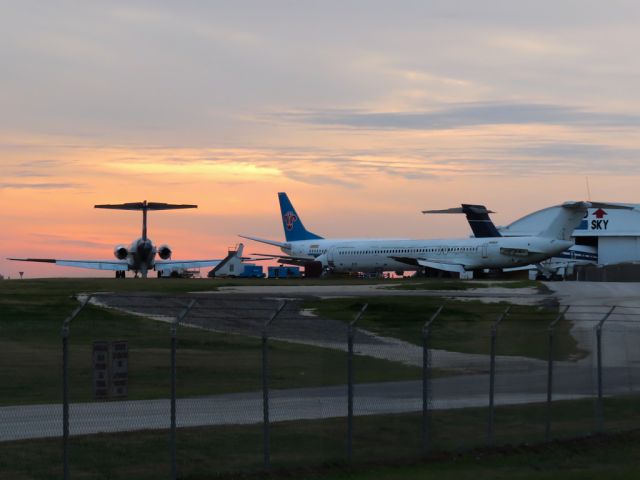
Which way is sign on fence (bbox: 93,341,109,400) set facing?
toward the camera

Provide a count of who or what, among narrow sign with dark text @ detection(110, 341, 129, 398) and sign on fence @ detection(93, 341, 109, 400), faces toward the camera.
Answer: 2

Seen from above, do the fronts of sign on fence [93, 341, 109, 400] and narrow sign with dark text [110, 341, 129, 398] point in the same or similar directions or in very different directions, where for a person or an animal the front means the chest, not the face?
same or similar directions

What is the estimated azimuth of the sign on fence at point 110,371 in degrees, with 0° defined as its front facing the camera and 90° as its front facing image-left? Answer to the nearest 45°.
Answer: approximately 0°
